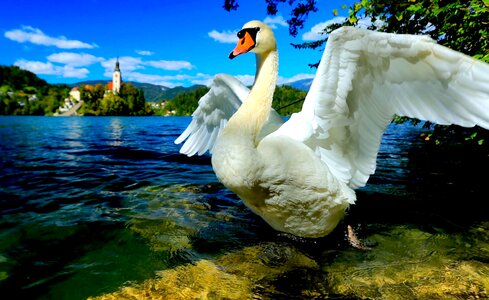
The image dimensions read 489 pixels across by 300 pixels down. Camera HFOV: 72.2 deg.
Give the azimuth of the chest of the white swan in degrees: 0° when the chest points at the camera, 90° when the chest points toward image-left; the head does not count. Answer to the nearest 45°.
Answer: approximately 45°

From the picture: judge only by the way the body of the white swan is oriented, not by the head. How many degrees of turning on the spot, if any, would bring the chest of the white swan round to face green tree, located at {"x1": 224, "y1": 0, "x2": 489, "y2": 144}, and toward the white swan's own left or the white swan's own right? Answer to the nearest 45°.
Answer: approximately 180°
